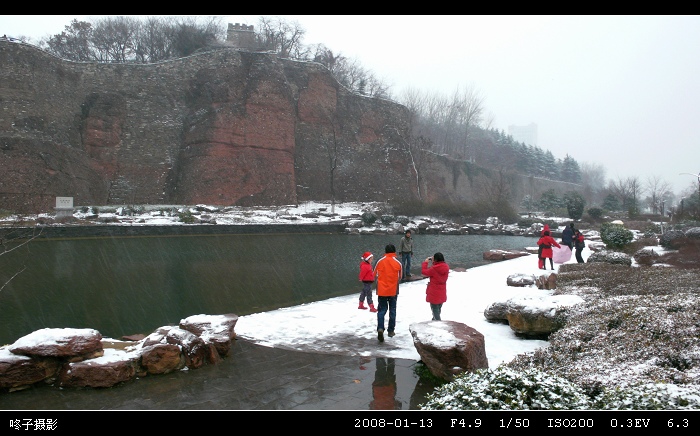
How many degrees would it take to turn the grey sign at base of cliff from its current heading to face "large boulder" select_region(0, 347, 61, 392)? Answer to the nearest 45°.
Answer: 0° — it already faces it

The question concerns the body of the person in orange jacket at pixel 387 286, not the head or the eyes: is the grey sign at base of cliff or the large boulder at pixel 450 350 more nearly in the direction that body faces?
the grey sign at base of cliff

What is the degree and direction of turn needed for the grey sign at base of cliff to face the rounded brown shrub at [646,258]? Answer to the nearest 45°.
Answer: approximately 45° to its left

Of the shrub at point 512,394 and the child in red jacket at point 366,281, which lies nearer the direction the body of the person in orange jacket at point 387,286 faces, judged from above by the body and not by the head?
the child in red jacket

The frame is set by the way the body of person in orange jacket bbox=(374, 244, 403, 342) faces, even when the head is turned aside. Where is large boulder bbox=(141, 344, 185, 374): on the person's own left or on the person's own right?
on the person's own left

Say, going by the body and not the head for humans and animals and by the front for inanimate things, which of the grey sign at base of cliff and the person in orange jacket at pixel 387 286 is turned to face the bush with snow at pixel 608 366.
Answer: the grey sign at base of cliff

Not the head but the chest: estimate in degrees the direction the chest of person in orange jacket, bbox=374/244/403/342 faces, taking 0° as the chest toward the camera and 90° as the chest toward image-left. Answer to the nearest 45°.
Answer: approximately 180°

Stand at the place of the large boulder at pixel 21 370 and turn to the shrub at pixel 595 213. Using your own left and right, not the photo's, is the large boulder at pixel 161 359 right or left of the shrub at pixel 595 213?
right

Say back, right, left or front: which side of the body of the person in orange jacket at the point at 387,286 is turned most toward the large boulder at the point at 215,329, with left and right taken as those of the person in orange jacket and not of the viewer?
left

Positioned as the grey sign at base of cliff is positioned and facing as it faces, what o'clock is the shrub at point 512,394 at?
The shrub is roughly at 12 o'clock from the grey sign at base of cliff.

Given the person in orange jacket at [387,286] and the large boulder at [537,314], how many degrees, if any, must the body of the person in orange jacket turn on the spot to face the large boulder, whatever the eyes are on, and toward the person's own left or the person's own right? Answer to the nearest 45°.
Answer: approximately 90° to the person's own right

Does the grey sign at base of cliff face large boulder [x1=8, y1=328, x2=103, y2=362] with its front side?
yes
